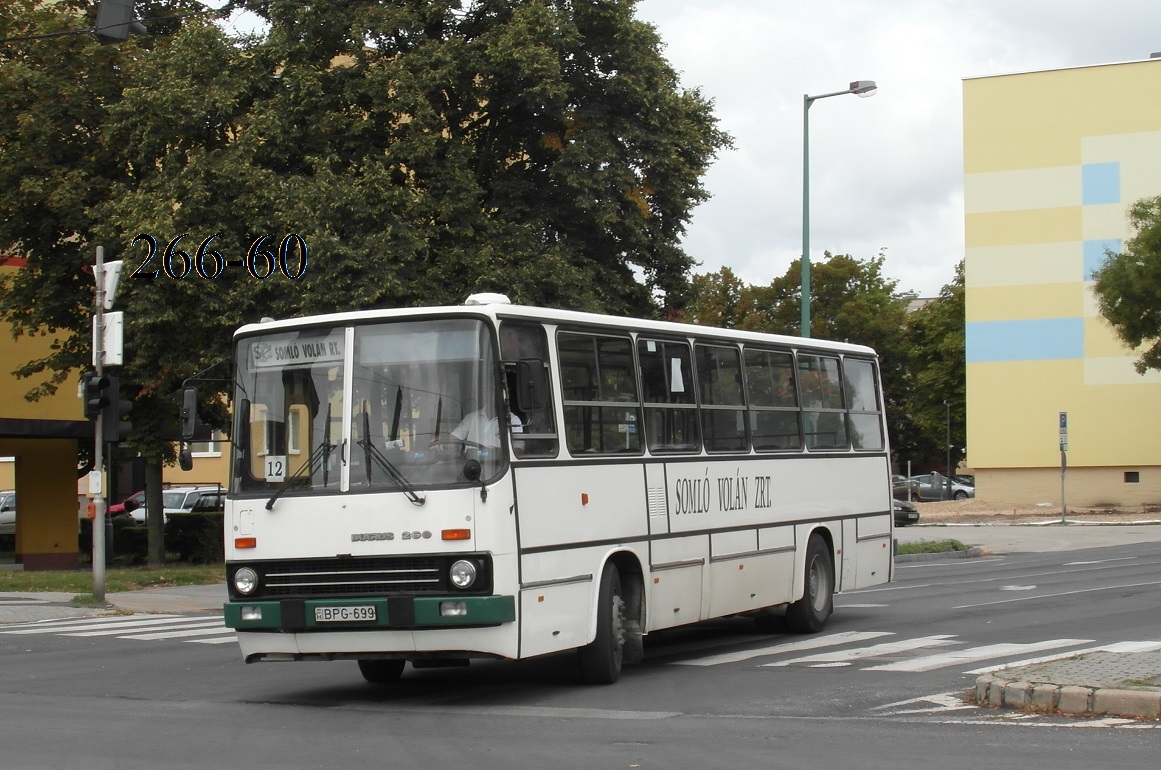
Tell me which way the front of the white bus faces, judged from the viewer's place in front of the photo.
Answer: facing the viewer and to the left of the viewer

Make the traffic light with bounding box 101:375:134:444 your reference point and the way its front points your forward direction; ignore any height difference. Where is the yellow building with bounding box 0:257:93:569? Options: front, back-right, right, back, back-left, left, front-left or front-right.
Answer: left

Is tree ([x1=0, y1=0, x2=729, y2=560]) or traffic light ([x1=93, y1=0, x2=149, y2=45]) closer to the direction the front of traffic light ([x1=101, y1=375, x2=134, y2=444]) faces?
the tree

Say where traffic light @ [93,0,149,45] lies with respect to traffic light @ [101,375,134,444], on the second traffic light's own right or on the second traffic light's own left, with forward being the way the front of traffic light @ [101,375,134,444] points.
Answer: on the second traffic light's own right

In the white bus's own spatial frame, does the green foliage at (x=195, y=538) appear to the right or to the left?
on its right

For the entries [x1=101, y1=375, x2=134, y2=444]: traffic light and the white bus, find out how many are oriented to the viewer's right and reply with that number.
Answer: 1

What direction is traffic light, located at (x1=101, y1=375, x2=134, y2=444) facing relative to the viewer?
to the viewer's right

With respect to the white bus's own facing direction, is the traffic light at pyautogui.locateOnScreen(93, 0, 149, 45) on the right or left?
on its right

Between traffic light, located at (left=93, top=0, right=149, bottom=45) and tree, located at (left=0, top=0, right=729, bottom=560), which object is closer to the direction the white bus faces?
the traffic light

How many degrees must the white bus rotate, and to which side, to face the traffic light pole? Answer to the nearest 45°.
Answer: approximately 90° to its right

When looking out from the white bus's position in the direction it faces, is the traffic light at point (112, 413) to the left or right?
on its right
